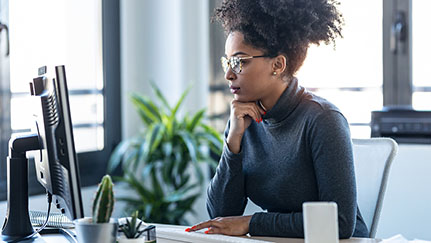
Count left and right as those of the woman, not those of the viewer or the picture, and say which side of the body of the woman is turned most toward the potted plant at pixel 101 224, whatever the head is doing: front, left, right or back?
front

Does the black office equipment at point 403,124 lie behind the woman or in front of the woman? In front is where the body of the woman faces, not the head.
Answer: behind

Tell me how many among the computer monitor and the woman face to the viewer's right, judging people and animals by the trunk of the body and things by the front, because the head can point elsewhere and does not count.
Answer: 1

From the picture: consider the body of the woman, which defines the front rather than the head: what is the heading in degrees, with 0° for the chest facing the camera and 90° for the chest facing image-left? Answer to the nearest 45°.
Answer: approximately 45°

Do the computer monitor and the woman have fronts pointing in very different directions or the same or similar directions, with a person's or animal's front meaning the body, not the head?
very different directions

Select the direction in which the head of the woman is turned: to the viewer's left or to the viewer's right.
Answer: to the viewer's left

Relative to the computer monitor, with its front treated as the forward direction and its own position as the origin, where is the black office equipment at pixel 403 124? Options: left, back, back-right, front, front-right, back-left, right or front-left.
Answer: front-left

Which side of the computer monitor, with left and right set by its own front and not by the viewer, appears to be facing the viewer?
right

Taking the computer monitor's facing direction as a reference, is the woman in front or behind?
in front
